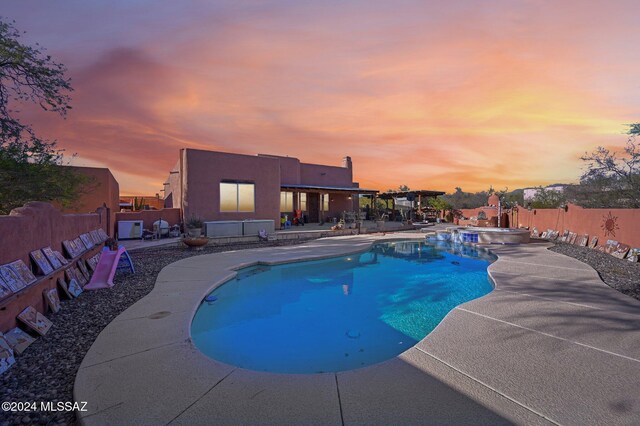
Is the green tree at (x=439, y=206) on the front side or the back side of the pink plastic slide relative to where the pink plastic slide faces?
on the back side

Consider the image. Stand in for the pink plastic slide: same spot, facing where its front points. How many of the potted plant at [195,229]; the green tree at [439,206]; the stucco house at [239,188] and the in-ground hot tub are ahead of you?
0

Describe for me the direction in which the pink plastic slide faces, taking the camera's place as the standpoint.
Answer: facing the viewer and to the left of the viewer

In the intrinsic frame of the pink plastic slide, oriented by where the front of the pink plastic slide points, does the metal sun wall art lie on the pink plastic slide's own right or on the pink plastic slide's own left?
on the pink plastic slide's own left

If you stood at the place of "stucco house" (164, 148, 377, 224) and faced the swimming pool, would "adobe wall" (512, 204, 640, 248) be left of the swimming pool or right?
left

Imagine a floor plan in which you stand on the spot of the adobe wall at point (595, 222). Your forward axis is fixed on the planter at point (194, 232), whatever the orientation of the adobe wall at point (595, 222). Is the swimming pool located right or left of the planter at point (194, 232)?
left

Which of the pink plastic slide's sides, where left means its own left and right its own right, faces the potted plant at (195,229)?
back

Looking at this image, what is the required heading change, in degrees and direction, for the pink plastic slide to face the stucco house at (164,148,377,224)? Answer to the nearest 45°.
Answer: approximately 180°

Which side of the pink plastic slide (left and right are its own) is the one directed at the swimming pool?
left

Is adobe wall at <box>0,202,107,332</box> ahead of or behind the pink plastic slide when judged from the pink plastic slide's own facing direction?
ahead

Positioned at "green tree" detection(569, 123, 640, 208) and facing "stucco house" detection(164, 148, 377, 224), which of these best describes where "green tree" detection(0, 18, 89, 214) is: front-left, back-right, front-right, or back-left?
front-left

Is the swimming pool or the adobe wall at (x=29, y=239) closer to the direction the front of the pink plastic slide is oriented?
the adobe wall

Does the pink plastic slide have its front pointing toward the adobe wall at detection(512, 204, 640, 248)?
no

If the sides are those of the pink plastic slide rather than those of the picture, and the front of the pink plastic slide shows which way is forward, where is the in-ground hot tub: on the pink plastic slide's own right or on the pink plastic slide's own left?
on the pink plastic slide's own left
